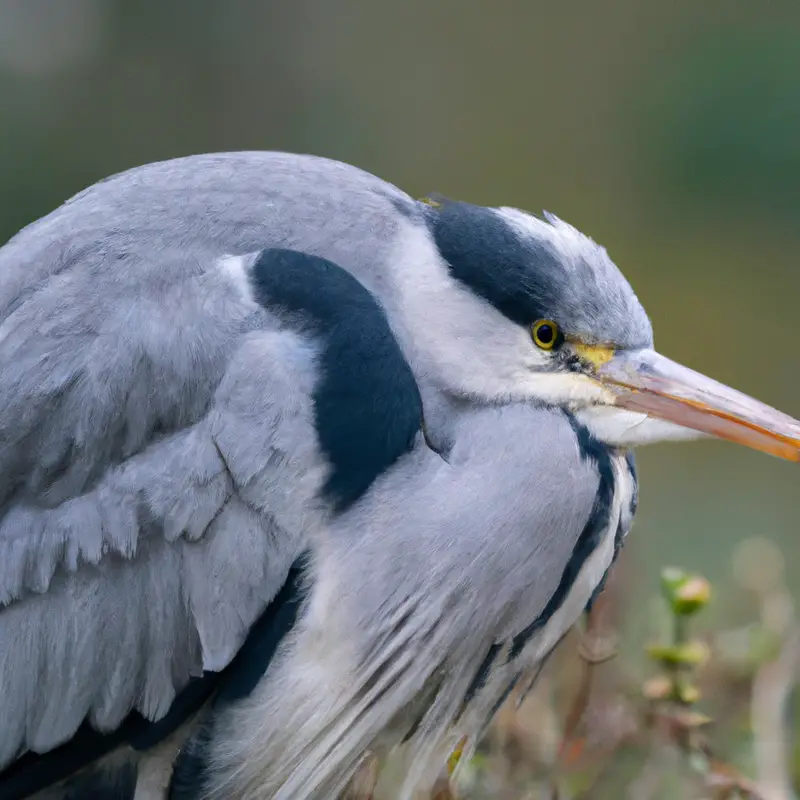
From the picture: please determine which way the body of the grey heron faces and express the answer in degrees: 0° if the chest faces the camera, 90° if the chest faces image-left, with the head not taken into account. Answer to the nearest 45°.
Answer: approximately 270°
